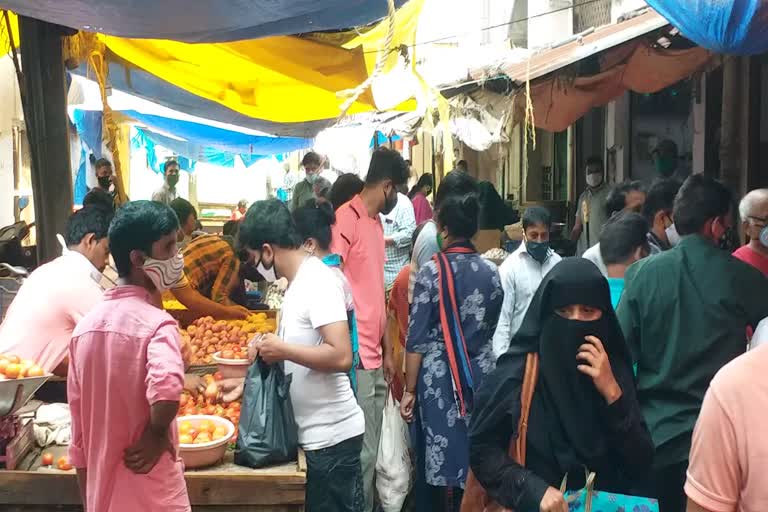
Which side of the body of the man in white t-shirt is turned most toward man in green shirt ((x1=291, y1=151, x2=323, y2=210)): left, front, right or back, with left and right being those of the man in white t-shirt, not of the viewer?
right

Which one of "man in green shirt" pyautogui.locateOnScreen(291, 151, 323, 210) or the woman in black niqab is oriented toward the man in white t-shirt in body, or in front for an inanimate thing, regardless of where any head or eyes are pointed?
the man in green shirt

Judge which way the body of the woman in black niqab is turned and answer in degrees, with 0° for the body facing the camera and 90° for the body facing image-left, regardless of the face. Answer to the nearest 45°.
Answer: approximately 0°

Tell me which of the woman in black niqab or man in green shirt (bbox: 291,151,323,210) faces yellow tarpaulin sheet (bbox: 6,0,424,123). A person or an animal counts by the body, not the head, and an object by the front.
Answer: the man in green shirt

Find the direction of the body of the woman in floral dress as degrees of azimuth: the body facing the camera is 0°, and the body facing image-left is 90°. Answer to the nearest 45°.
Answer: approximately 180°

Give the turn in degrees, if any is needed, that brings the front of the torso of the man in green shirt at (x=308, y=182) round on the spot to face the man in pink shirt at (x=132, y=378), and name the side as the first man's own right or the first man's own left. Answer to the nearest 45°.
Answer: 0° — they already face them
